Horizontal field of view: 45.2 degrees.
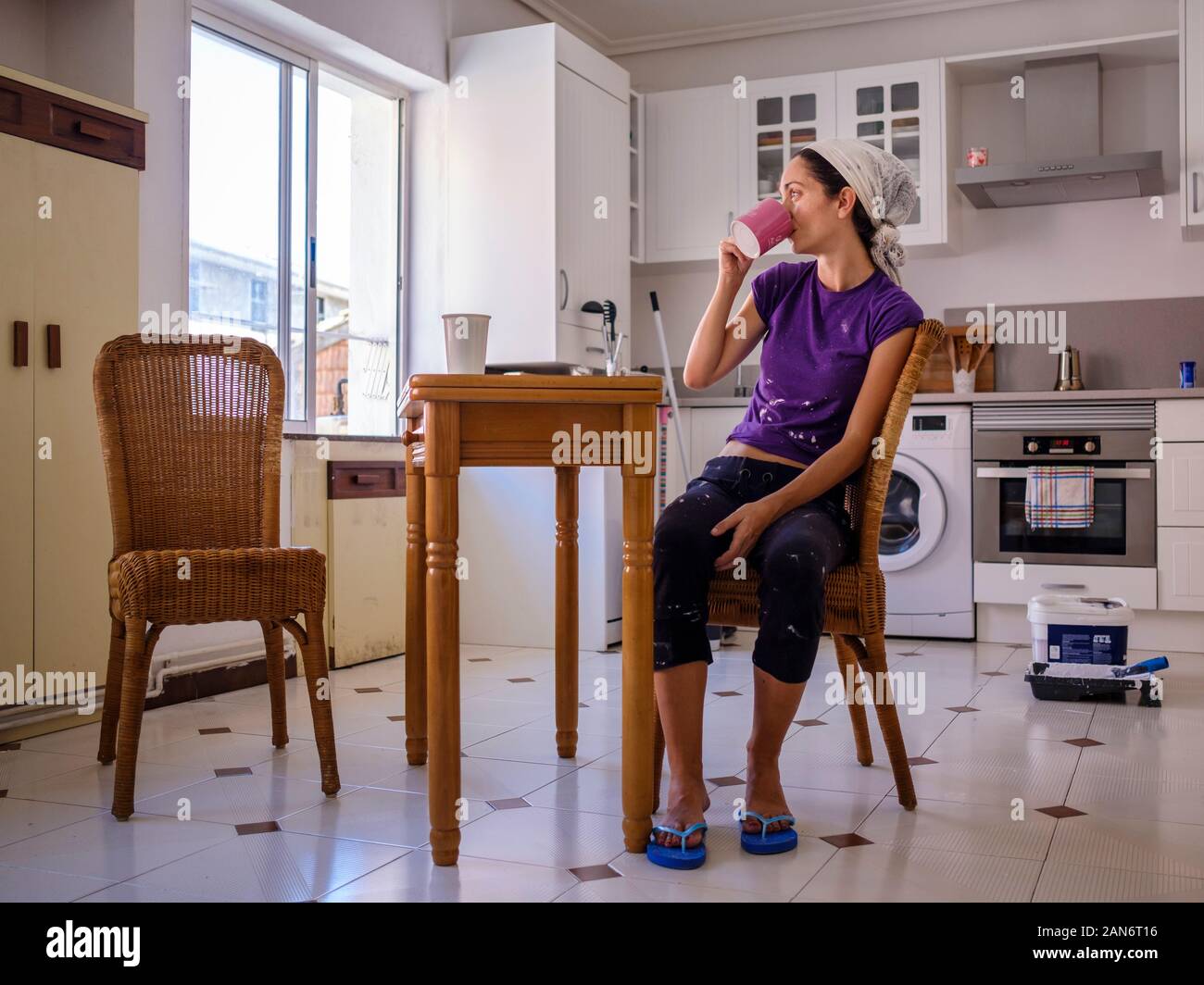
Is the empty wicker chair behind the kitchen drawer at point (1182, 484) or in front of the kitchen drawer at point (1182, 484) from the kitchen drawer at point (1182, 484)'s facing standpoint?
in front

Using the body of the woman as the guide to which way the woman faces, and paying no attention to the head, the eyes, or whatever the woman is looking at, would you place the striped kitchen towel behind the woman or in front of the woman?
behind

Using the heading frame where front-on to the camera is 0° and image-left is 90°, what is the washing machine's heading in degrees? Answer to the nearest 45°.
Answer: approximately 0°

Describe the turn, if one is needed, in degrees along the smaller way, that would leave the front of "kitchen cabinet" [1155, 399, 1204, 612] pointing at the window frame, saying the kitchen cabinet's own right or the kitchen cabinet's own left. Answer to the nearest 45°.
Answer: approximately 45° to the kitchen cabinet's own right

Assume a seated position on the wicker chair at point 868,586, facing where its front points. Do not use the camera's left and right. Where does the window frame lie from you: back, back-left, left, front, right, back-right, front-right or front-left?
front-right

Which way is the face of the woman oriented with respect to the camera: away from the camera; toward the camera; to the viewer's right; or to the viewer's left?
to the viewer's left

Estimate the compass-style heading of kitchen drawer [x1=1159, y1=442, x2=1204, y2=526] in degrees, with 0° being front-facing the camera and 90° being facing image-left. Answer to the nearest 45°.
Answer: approximately 0°
